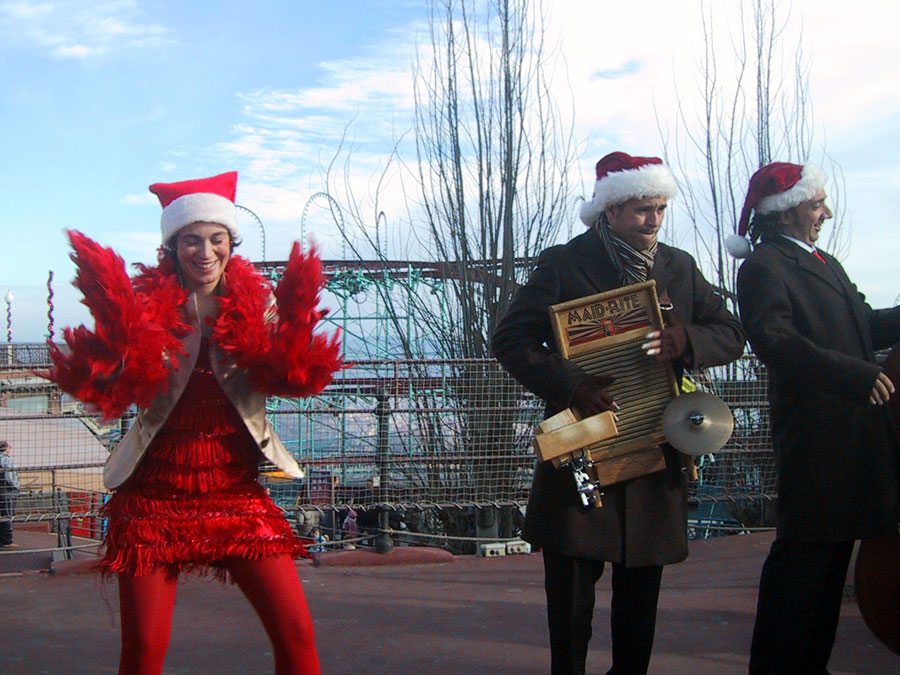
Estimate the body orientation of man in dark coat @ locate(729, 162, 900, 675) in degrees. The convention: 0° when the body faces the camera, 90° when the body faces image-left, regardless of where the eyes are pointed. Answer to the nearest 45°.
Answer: approximately 270°

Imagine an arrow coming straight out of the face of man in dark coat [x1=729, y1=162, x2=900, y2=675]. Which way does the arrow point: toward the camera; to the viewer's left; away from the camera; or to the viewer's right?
to the viewer's right

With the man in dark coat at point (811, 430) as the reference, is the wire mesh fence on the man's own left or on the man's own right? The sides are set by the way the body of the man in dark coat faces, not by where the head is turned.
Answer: on the man's own left

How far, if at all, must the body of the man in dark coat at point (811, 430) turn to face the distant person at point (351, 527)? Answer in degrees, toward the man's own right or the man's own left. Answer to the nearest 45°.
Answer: approximately 135° to the man's own left

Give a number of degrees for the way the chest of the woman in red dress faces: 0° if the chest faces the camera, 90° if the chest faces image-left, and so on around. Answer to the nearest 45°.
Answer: approximately 0°

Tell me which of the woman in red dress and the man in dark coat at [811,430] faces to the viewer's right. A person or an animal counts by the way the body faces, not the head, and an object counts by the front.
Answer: the man in dark coat

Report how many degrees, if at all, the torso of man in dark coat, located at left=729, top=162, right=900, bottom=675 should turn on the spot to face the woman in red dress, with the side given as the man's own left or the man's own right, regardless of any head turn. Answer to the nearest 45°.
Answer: approximately 135° to the man's own right

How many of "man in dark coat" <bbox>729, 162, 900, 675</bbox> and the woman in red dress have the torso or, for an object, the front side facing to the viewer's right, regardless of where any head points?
1

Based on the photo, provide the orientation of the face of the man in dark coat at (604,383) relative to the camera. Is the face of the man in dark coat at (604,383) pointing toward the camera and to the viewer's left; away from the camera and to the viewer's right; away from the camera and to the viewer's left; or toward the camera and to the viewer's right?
toward the camera and to the viewer's right

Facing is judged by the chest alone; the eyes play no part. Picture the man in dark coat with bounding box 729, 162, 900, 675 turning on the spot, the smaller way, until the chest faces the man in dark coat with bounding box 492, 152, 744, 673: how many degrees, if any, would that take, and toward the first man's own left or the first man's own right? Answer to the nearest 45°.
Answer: approximately 135° to the first man's own right

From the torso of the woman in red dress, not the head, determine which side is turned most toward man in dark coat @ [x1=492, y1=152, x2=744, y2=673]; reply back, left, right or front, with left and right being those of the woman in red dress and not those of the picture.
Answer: left

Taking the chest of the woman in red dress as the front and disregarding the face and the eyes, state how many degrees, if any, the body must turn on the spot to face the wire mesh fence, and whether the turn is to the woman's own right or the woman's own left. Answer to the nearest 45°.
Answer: approximately 180°

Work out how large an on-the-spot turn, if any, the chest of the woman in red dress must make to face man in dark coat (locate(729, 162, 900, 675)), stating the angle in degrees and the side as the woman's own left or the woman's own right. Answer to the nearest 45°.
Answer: approximately 90° to the woman's own left
